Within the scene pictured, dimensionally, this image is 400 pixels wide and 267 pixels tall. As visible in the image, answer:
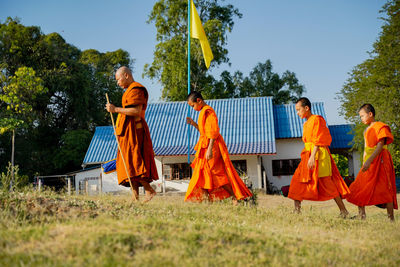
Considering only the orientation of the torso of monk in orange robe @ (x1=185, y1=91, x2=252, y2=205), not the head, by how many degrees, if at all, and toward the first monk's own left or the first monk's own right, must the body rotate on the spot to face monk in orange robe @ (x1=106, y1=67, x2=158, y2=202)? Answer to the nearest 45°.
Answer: approximately 45° to the first monk's own left

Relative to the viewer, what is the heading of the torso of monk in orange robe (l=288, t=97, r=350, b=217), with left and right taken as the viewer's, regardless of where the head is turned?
facing to the left of the viewer

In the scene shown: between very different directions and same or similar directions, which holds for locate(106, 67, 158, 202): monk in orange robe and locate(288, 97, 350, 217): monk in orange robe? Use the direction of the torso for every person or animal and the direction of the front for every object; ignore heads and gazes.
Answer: same or similar directions

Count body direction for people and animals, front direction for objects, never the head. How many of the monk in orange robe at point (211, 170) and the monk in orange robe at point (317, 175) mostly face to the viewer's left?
2

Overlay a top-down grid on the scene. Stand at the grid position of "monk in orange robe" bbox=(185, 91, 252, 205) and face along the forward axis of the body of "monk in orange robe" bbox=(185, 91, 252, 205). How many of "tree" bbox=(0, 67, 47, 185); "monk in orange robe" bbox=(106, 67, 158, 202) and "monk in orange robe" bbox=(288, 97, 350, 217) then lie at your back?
1

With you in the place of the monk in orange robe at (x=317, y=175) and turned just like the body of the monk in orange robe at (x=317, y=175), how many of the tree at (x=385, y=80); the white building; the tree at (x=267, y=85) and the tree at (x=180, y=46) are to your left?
0

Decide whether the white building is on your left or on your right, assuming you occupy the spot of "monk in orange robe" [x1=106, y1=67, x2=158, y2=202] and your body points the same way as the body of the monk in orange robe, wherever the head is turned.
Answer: on your right

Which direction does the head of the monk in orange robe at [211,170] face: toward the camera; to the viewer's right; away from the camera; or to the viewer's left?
to the viewer's left

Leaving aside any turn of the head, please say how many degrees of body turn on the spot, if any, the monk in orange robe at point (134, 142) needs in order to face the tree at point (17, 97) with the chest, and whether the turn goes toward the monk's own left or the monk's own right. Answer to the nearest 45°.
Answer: approximately 90° to the monk's own right

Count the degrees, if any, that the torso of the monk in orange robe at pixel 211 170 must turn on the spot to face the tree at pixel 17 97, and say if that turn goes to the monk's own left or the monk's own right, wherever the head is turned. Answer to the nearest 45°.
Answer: approximately 45° to the monk's own right

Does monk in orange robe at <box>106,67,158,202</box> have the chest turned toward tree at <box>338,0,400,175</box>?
no

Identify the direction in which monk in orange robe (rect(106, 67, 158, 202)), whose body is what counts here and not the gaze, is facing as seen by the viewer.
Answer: to the viewer's left

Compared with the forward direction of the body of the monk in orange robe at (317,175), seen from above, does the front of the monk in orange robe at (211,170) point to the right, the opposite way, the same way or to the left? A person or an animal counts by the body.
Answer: the same way

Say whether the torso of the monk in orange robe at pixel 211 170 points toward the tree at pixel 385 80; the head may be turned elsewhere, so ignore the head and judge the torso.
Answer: no

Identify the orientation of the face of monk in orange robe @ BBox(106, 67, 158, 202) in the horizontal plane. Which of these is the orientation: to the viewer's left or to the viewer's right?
to the viewer's left

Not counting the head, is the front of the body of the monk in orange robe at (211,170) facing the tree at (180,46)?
no

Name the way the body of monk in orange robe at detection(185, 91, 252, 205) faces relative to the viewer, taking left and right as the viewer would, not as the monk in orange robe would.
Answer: facing to the left of the viewer

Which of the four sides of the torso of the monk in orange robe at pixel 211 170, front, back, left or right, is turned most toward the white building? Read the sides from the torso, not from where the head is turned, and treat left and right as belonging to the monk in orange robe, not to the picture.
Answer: right
